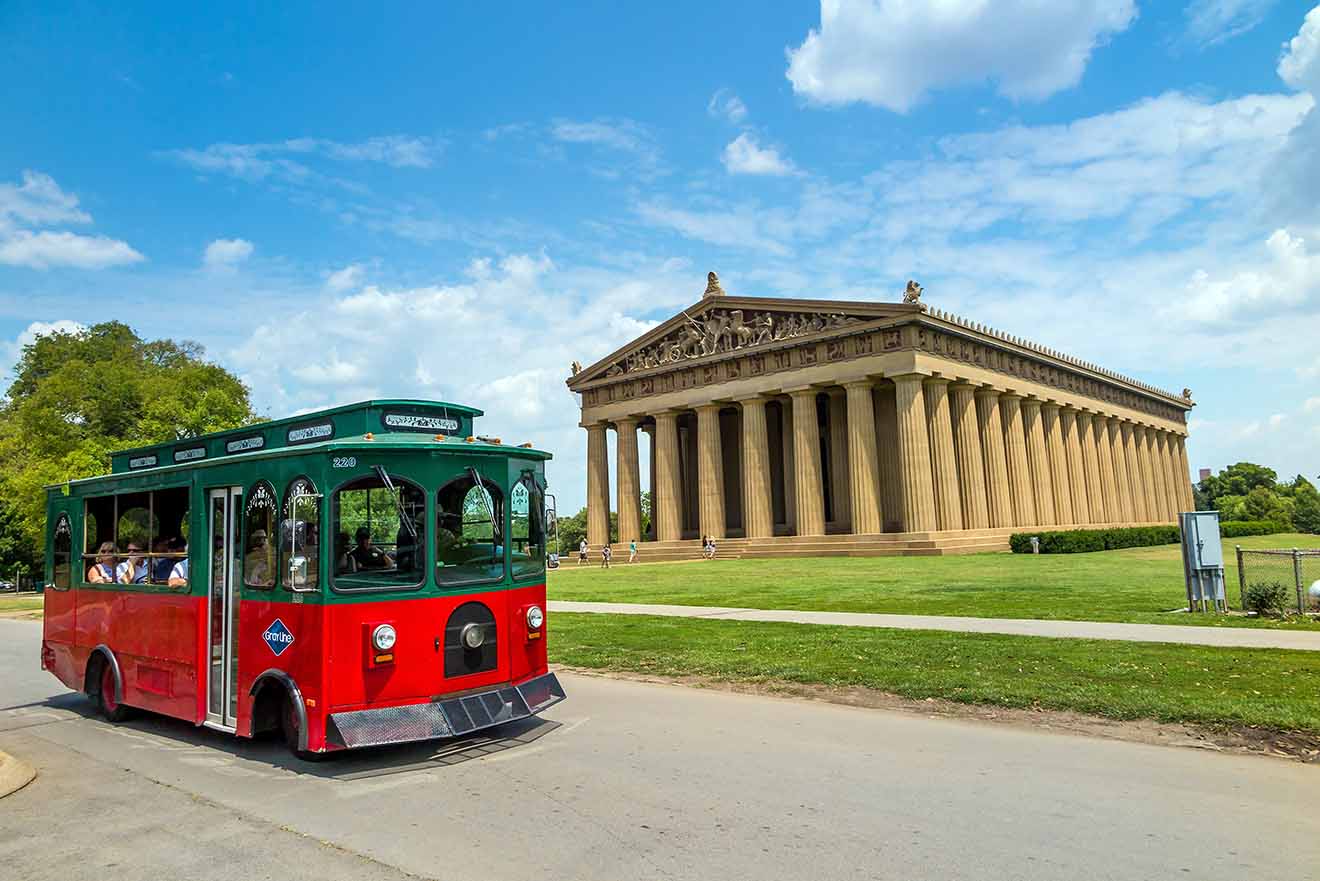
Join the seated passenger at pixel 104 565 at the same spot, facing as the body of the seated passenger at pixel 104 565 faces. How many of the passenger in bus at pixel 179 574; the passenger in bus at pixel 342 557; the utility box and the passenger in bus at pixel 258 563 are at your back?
0

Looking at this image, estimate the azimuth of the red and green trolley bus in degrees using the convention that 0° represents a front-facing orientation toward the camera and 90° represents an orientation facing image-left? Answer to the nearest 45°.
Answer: approximately 315°

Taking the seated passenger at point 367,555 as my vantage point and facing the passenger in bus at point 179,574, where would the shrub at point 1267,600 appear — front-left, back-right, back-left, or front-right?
back-right

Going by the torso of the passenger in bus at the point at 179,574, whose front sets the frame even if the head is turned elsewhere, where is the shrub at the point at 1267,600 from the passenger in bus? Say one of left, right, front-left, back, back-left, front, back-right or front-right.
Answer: front-left

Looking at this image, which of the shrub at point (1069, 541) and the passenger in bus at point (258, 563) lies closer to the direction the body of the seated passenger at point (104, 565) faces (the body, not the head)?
the passenger in bus

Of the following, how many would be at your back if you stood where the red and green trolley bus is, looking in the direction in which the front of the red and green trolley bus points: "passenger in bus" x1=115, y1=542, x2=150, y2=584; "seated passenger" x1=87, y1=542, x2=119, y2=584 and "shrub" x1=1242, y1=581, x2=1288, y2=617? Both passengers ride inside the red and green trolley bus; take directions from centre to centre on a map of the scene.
2

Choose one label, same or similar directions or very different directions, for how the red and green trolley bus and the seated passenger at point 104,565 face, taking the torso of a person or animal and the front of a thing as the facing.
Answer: same or similar directions

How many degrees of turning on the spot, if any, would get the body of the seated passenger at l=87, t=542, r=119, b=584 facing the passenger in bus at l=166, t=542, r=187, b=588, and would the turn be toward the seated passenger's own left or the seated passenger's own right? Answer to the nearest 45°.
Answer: approximately 45° to the seated passenger's own right

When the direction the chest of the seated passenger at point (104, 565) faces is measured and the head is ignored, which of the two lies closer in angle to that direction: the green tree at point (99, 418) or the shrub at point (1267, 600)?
the shrub

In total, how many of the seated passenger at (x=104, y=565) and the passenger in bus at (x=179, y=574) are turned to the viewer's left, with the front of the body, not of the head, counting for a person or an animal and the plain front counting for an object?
0

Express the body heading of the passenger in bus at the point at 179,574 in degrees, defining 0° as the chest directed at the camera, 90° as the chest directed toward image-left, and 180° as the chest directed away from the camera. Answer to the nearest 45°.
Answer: approximately 315°

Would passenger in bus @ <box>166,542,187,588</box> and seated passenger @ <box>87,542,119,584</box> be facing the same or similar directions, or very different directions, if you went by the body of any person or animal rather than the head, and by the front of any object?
same or similar directions

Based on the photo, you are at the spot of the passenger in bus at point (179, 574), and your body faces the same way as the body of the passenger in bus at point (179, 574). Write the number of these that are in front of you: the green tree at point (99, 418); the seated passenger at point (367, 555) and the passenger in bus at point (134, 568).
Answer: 1

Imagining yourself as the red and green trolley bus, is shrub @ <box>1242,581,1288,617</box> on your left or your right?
on your left

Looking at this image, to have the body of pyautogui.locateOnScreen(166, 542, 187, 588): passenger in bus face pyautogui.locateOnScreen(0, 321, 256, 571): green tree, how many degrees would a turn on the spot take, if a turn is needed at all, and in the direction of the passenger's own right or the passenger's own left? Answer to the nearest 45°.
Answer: approximately 135° to the passenger's own left

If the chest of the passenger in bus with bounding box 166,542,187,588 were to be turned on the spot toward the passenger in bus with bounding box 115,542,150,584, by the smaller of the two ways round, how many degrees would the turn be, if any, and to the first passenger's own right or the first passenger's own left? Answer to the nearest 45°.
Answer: approximately 135° to the first passenger's own left

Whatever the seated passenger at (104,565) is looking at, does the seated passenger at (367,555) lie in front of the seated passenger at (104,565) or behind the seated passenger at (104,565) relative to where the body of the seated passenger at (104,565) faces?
in front

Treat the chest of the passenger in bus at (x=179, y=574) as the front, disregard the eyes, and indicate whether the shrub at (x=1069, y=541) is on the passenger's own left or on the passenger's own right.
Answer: on the passenger's own left

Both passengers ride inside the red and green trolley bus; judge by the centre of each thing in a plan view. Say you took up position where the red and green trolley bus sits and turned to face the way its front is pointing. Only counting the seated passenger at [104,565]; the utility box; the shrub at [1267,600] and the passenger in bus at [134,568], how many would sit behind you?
2
